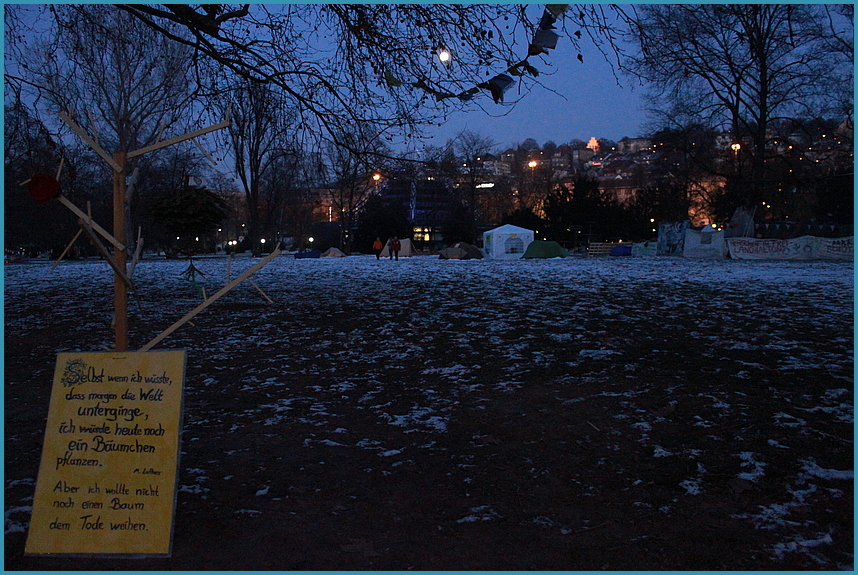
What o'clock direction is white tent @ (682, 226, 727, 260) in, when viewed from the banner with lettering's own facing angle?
The white tent is roughly at 4 o'clock from the banner with lettering.

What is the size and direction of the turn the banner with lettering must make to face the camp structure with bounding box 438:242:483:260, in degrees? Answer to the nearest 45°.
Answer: approximately 90° to its right

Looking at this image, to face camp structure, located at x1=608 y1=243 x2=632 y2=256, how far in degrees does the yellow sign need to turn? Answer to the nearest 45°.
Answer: approximately 135° to its left

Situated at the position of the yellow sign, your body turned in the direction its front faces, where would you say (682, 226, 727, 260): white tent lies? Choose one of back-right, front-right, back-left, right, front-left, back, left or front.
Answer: back-left

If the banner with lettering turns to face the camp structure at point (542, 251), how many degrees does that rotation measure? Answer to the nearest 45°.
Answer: approximately 90° to its right

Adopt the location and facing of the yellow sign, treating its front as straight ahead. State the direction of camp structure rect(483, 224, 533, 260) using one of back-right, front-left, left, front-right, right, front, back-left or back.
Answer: back-left

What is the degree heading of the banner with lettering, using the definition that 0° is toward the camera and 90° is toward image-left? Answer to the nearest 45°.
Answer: approximately 0°

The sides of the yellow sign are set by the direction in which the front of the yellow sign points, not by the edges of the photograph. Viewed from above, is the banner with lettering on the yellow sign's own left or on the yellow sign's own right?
on the yellow sign's own left
